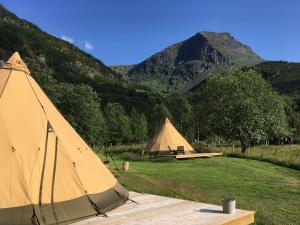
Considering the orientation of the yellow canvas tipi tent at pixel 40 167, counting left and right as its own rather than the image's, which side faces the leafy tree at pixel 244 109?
left

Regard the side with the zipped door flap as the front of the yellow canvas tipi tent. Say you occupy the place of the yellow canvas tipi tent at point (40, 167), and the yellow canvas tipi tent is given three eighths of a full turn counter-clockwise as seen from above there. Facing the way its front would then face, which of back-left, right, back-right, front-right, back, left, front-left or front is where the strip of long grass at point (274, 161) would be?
front-right

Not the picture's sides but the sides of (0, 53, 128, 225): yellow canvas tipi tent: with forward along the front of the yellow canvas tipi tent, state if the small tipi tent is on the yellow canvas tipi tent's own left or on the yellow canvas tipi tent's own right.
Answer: on the yellow canvas tipi tent's own left

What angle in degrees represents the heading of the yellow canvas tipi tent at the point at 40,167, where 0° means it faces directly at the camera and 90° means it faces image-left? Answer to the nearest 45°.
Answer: approximately 315°
